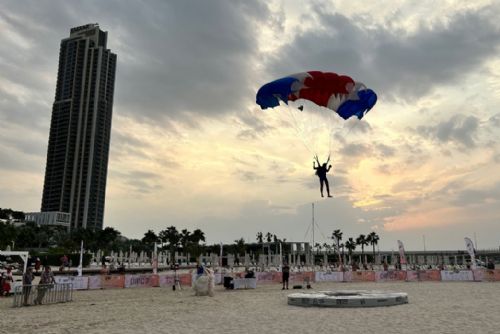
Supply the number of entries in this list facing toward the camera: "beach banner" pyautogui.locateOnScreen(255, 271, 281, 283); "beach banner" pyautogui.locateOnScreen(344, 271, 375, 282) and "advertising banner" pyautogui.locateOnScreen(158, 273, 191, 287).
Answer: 3

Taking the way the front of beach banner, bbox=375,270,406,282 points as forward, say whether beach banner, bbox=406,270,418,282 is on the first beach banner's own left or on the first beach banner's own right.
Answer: on the first beach banner's own left

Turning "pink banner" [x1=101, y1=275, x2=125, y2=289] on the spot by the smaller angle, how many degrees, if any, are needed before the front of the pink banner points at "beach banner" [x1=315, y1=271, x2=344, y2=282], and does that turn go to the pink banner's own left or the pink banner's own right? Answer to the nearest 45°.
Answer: approximately 90° to the pink banner's own left

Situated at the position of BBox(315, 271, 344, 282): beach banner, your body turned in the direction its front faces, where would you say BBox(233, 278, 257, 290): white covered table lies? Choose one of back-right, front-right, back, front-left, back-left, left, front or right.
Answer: front-right

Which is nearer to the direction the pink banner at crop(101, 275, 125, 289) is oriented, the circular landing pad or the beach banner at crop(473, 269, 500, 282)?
the circular landing pad

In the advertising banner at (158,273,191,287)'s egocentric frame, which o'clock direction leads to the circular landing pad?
The circular landing pad is roughly at 11 o'clock from the advertising banner.

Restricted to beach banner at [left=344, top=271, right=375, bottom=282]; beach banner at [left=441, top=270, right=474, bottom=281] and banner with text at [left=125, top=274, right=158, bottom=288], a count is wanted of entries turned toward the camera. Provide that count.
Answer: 3

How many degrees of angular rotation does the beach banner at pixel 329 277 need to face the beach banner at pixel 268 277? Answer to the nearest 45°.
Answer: approximately 45° to its right

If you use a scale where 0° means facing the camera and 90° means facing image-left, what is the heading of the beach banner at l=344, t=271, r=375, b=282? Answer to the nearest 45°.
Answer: approximately 0°

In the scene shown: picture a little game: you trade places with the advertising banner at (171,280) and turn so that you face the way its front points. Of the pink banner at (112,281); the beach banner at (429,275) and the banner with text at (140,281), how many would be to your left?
1

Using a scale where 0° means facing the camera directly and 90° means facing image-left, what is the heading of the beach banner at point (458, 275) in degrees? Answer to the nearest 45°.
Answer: approximately 0°
